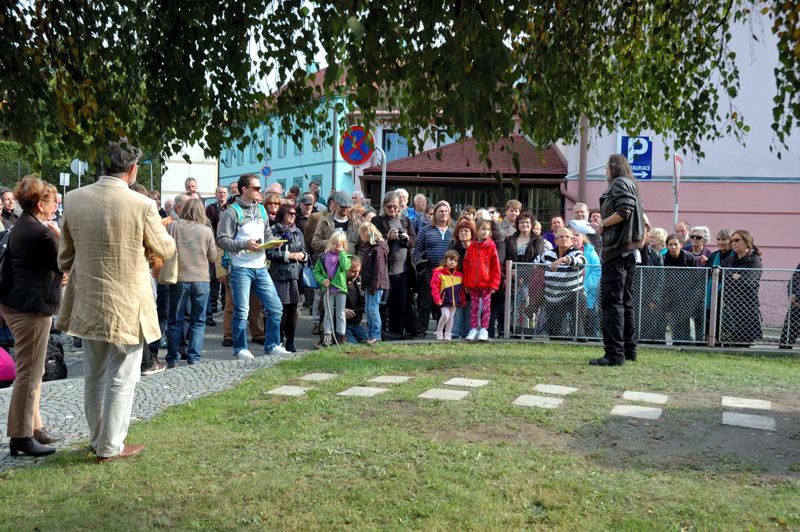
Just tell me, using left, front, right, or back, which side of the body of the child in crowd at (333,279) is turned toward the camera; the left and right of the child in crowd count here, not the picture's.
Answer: front

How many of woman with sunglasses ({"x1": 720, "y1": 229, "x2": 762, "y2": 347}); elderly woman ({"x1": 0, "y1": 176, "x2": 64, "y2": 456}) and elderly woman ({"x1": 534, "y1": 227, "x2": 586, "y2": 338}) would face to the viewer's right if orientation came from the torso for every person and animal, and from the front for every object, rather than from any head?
1

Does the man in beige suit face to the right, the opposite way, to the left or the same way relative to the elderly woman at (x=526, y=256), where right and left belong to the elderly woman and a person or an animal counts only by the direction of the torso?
the opposite way

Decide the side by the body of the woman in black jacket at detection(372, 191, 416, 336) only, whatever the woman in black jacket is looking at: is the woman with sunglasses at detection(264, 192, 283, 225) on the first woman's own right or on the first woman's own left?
on the first woman's own right

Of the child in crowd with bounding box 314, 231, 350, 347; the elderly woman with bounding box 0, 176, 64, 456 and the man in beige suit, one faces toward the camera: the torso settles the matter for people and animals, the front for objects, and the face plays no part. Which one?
the child in crowd

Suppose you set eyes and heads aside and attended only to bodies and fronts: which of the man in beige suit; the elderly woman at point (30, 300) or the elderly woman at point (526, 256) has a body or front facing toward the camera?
the elderly woman at point (526, 256)

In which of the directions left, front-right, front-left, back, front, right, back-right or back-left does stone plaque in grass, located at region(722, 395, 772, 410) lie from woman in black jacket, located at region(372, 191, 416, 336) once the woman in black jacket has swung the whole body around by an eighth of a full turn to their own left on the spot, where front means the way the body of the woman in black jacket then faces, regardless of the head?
front

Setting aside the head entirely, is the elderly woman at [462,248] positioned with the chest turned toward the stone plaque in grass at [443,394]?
yes

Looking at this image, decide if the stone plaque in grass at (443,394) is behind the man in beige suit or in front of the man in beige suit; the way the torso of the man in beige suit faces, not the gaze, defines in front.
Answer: in front

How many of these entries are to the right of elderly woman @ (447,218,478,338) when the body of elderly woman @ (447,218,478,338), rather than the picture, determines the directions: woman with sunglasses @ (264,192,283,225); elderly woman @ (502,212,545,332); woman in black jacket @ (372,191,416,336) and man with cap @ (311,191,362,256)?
3

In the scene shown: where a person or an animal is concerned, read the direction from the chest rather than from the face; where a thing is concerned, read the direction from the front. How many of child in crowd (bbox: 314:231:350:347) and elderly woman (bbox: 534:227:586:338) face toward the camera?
2

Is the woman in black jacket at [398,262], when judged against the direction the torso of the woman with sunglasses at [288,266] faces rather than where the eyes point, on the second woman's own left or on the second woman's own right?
on the second woman's own left

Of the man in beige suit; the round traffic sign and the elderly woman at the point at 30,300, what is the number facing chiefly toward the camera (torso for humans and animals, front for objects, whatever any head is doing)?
1

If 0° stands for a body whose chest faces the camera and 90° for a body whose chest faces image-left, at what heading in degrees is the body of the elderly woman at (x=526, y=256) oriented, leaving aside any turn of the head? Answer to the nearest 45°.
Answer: approximately 0°

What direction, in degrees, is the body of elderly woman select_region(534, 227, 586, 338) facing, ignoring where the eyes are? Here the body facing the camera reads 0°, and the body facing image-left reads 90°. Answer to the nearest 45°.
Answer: approximately 0°
